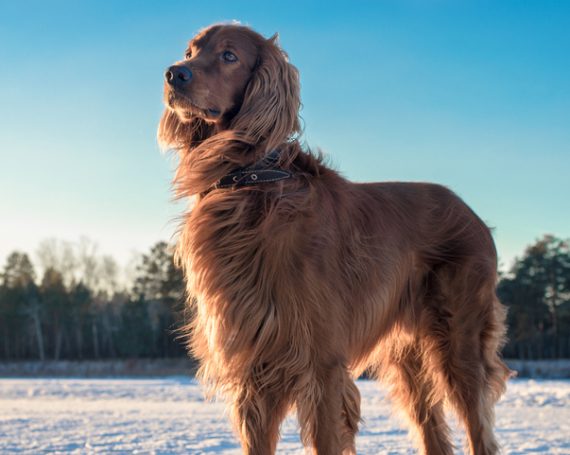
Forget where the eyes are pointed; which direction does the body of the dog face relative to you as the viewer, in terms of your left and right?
facing the viewer and to the left of the viewer
